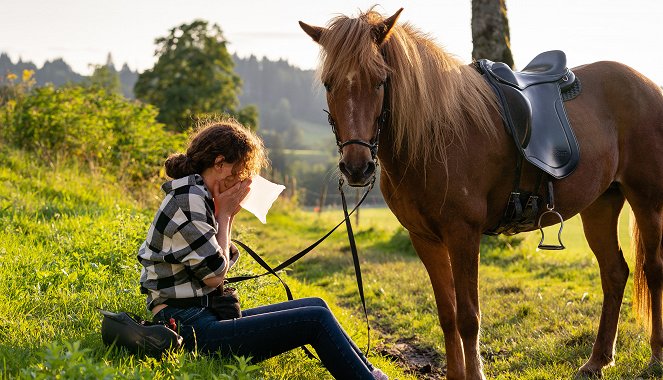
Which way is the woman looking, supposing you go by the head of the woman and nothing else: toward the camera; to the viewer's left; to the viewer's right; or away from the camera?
to the viewer's right

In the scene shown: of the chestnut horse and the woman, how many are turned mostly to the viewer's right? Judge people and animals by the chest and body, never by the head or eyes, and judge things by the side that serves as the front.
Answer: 1

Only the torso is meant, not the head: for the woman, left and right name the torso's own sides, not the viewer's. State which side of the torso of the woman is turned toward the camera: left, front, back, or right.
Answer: right

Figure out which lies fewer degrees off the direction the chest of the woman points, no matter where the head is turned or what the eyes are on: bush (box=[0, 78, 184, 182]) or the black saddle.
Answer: the black saddle

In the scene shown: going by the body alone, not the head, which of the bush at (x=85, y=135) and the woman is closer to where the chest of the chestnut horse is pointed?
the woman

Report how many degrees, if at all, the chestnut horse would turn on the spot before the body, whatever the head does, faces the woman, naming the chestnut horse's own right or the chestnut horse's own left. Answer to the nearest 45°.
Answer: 0° — it already faces them

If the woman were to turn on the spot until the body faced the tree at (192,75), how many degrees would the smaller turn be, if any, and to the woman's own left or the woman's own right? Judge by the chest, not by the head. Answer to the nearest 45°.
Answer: approximately 90° to the woman's own left

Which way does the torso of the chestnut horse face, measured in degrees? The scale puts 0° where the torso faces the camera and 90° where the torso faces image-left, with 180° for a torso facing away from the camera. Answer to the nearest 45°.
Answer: approximately 45°

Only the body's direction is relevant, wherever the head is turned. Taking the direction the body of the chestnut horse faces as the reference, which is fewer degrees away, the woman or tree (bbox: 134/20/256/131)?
the woman

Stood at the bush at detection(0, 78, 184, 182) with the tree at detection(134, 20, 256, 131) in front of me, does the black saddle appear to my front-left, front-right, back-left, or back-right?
back-right
